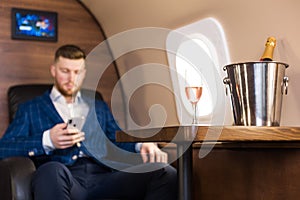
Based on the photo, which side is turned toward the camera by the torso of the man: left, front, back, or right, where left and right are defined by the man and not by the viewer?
front

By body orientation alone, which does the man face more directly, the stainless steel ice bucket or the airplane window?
the stainless steel ice bucket

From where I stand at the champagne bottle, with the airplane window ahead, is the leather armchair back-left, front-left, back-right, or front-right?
front-left

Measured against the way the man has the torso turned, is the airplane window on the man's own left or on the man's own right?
on the man's own left

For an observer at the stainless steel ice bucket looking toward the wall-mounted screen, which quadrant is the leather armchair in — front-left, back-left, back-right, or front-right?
front-left

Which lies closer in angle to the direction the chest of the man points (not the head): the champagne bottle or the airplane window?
the champagne bottle

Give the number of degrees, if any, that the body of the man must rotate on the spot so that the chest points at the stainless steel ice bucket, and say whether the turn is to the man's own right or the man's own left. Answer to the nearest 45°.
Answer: approximately 45° to the man's own left

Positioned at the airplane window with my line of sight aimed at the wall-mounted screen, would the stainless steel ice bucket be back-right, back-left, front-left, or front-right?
back-left

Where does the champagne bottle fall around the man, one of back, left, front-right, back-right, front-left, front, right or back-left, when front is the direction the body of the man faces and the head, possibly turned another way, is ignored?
front-left
